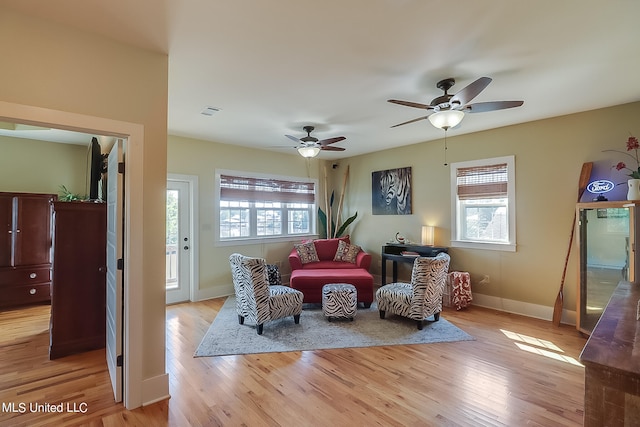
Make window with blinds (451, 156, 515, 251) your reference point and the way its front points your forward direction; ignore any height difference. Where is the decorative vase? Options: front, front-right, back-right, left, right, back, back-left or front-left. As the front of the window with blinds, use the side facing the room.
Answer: left

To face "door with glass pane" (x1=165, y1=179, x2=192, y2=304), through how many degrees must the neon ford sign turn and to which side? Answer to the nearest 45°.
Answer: approximately 45° to its right

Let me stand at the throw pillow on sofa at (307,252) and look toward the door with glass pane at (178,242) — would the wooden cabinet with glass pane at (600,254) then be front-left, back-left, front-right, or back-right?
back-left

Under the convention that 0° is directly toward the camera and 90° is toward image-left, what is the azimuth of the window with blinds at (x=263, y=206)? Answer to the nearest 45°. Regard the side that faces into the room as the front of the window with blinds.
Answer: approximately 315°

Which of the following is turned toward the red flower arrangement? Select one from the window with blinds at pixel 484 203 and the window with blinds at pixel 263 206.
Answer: the window with blinds at pixel 263 206

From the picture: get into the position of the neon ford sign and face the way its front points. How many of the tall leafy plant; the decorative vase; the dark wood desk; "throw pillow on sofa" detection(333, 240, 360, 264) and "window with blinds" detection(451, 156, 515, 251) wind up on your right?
4

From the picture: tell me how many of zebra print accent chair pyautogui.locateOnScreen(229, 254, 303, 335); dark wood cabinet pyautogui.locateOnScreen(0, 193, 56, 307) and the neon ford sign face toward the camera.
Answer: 2
